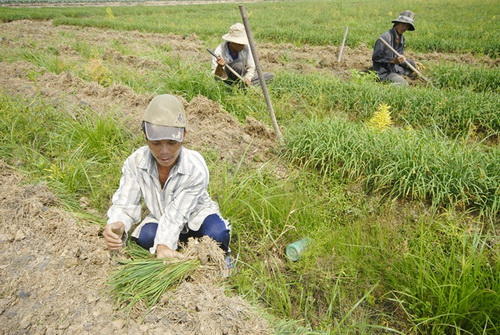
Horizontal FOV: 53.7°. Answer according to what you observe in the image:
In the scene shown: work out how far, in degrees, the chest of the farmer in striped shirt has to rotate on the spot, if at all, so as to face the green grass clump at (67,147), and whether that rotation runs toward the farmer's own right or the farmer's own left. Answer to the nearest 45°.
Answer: approximately 135° to the farmer's own right

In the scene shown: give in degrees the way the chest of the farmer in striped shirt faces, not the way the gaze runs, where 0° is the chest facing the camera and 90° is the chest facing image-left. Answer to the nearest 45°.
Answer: approximately 0°

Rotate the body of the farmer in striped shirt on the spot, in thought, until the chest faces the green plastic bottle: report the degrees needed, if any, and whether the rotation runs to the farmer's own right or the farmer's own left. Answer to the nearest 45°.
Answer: approximately 90° to the farmer's own left

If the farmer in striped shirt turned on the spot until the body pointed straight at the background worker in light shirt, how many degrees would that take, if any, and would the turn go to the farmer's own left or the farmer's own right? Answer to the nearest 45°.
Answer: approximately 180°

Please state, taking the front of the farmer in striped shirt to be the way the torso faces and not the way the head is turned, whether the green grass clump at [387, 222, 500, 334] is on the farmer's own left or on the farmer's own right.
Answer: on the farmer's own left
